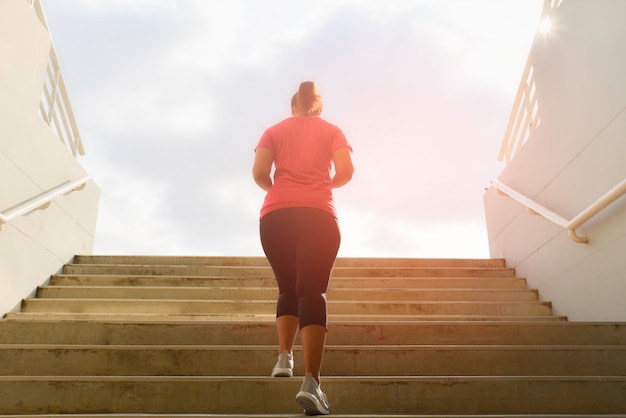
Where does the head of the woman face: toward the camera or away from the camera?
away from the camera

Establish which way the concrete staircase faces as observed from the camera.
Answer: facing the viewer

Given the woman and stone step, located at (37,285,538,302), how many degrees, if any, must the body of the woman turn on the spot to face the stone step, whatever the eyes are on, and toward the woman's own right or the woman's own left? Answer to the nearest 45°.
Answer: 0° — they already face it

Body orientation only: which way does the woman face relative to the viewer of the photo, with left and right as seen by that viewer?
facing away from the viewer
